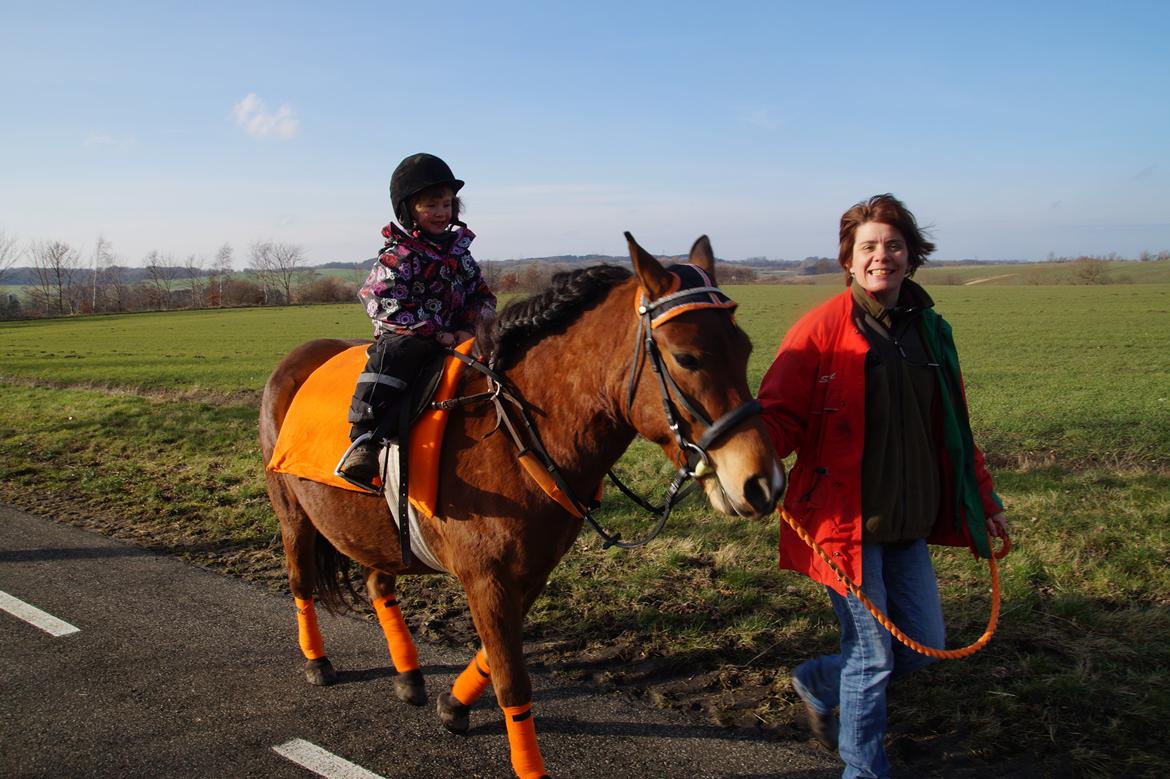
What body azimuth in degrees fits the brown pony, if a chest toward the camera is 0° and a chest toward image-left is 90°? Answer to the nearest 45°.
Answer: approximately 315°

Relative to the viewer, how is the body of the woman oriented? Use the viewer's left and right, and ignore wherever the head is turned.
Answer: facing the viewer and to the right of the viewer

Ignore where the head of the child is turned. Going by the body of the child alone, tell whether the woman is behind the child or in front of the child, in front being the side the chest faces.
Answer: in front

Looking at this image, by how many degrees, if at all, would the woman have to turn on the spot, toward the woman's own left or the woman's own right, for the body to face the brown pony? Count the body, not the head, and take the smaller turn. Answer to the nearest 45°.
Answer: approximately 135° to the woman's own right

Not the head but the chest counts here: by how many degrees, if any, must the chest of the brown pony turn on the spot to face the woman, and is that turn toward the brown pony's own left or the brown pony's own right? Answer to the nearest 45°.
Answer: approximately 45° to the brown pony's own left
